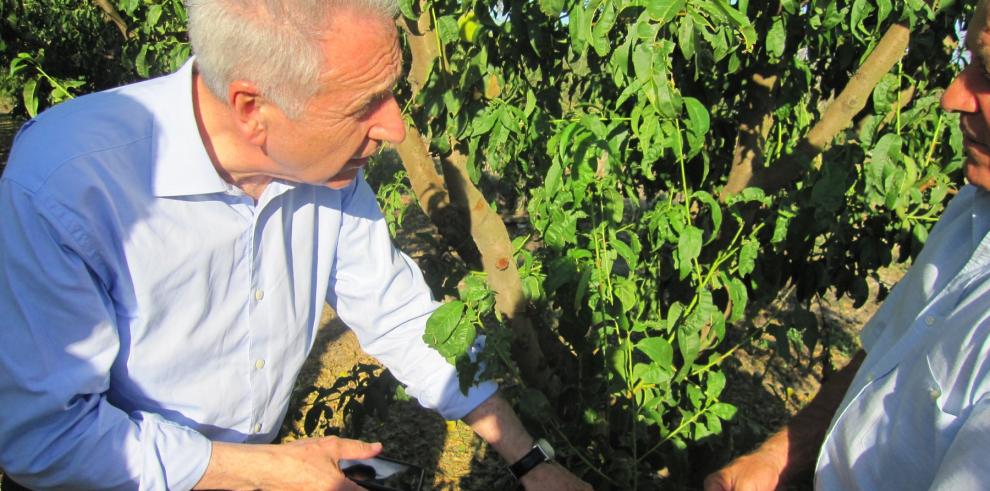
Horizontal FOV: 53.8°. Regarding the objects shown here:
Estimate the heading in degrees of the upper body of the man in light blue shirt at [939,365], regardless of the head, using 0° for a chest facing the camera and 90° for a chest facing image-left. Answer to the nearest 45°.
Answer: approximately 45°

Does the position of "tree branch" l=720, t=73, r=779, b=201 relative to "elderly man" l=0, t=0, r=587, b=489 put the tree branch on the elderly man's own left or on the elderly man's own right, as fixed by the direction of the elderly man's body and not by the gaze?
on the elderly man's own left

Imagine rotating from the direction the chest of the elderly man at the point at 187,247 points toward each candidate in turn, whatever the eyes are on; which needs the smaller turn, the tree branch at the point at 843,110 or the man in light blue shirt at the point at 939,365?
the man in light blue shirt

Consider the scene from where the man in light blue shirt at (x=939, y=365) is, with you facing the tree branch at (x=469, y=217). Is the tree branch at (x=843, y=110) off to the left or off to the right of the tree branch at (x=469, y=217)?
right

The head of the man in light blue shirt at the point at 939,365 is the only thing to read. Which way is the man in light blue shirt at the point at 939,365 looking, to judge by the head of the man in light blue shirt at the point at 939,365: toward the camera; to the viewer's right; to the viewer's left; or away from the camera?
to the viewer's left

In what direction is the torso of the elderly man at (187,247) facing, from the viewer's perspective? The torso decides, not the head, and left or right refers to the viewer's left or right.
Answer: facing the viewer and to the right of the viewer

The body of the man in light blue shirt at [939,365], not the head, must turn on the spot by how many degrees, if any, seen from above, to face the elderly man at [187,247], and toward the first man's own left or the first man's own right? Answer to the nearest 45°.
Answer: approximately 45° to the first man's own right

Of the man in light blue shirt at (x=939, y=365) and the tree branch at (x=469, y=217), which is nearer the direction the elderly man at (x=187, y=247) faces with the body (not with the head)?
the man in light blue shirt

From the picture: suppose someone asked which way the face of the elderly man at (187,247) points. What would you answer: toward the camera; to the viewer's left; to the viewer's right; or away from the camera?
to the viewer's right

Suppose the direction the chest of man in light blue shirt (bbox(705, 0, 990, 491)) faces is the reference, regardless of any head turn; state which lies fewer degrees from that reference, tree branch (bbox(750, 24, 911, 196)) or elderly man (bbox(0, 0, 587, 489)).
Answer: the elderly man

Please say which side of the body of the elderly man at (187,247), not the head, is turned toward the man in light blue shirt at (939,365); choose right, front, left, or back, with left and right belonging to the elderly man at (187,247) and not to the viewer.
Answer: front

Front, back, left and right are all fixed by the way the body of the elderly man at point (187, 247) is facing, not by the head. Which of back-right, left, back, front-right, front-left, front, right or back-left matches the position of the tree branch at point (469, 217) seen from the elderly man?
left

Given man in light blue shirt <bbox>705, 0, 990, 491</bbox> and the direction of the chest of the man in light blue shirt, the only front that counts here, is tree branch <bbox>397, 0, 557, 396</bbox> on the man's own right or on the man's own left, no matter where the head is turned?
on the man's own right

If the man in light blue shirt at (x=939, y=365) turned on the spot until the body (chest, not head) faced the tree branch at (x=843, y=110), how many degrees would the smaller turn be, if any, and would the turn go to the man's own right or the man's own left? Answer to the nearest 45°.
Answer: approximately 135° to the man's own right

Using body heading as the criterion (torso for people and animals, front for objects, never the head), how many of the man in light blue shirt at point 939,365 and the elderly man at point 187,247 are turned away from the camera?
0
